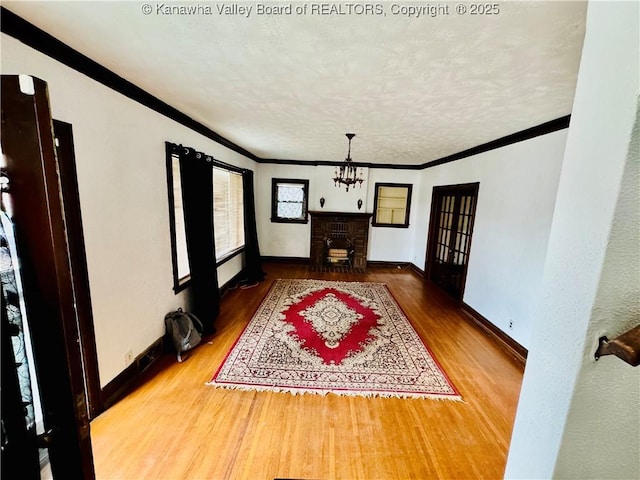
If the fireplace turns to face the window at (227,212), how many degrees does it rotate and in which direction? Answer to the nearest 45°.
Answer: approximately 45° to its right

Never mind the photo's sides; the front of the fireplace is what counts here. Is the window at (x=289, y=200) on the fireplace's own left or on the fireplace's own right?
on the fireplace's own right

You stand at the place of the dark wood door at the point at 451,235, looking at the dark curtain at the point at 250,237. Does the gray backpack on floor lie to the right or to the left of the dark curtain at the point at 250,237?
left

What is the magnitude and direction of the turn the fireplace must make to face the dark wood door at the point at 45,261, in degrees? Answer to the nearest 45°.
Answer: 0° — it already faces it

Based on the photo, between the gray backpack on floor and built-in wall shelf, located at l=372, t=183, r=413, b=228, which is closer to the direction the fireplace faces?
the gray backpack on floor

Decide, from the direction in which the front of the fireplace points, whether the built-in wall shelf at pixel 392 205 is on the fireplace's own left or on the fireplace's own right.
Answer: on the fireplace's own left

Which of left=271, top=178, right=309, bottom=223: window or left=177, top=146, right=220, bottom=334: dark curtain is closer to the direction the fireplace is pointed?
the dark curtain

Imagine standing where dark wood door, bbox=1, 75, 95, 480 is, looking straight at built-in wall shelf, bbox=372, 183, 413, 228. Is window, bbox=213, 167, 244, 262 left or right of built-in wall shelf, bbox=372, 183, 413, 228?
left

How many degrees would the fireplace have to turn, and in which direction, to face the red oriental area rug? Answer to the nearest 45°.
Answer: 0° — it already faces it

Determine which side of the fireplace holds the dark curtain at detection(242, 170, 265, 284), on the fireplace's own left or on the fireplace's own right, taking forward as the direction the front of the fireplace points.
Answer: on the fireplace's own right

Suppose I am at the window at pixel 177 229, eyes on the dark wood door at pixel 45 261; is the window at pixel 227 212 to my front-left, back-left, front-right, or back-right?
back-left

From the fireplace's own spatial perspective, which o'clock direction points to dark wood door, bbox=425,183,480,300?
The dark wood door is roughly at 10 o'clock from the fireplace.

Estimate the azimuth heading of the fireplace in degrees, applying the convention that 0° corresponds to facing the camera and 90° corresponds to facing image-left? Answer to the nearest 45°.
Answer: approximately 0°
